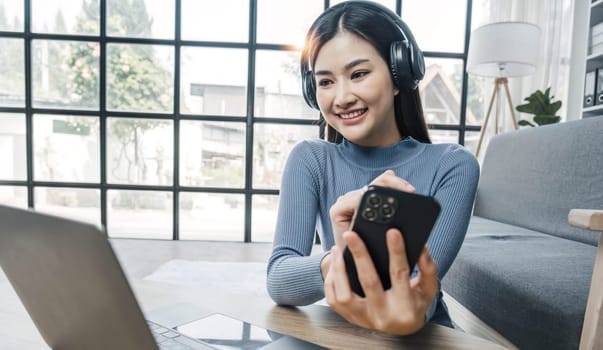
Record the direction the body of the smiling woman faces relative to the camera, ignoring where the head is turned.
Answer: toward the camera

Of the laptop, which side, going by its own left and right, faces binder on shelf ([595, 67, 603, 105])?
front

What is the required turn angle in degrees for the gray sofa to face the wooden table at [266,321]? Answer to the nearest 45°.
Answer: approximately 45° to its left

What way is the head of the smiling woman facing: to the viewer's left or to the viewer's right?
to the viewer's left

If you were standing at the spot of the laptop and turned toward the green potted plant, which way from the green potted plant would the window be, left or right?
left

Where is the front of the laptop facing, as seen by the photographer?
facing away from the viewer and to the right of the viewer

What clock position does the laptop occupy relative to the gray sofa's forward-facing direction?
The laptop is roughly at 11 o'clock from the gray sofa.

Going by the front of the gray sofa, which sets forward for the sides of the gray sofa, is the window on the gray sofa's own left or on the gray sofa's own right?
on the gray sofa's own right

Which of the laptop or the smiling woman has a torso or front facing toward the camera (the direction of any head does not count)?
the smiling woman

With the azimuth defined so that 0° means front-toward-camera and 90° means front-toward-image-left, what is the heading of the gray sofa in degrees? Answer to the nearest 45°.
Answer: approximately 45°

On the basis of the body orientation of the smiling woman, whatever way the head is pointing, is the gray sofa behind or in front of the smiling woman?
behind
